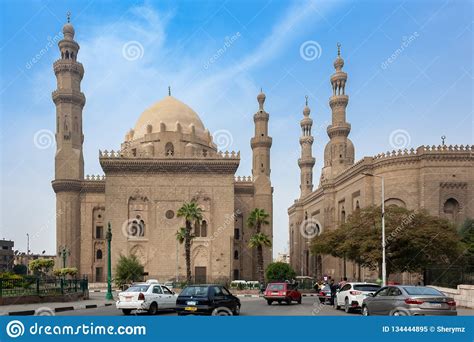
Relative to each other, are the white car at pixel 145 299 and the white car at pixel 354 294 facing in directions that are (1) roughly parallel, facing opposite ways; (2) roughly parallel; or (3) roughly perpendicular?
roughly perpendicular

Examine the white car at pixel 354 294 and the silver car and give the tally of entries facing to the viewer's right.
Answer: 0

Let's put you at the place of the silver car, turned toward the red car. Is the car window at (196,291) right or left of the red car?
left

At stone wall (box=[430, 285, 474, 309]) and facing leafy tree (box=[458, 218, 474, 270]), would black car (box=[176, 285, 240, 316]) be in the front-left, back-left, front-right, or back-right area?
back-left

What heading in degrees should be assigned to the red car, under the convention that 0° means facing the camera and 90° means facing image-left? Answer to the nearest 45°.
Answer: approximately 225°
